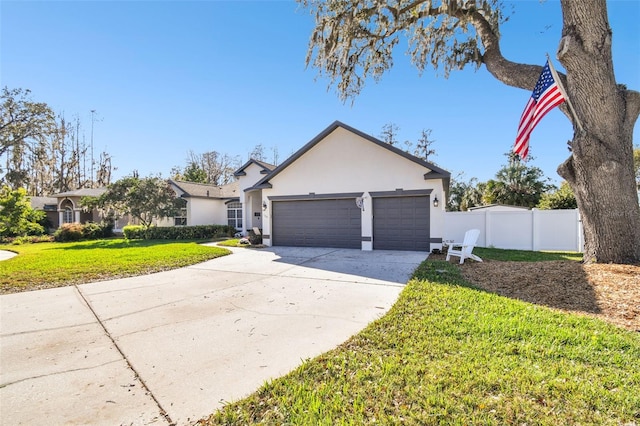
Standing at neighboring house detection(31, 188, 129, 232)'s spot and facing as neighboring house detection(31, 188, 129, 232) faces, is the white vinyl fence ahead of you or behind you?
ahead

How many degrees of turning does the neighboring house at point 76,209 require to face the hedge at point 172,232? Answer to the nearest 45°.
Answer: approximately 45° to its left

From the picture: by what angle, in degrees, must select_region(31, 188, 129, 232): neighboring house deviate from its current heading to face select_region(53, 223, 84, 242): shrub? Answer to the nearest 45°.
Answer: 0° — it already faces it

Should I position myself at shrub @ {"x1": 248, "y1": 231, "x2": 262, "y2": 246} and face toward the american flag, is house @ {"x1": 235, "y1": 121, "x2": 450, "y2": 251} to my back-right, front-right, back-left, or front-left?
front-left

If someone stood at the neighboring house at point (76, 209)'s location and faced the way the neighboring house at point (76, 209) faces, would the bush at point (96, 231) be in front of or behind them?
in front

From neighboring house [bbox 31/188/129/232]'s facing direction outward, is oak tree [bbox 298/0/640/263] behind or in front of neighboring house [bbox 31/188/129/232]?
in front

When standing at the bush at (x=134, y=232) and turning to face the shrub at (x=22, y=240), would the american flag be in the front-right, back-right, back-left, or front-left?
back-left

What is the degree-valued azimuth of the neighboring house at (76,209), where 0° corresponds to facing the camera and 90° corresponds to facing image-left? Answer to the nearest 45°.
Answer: approximately 0°

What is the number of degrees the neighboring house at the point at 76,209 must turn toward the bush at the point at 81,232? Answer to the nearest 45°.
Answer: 0° — it already faces it
